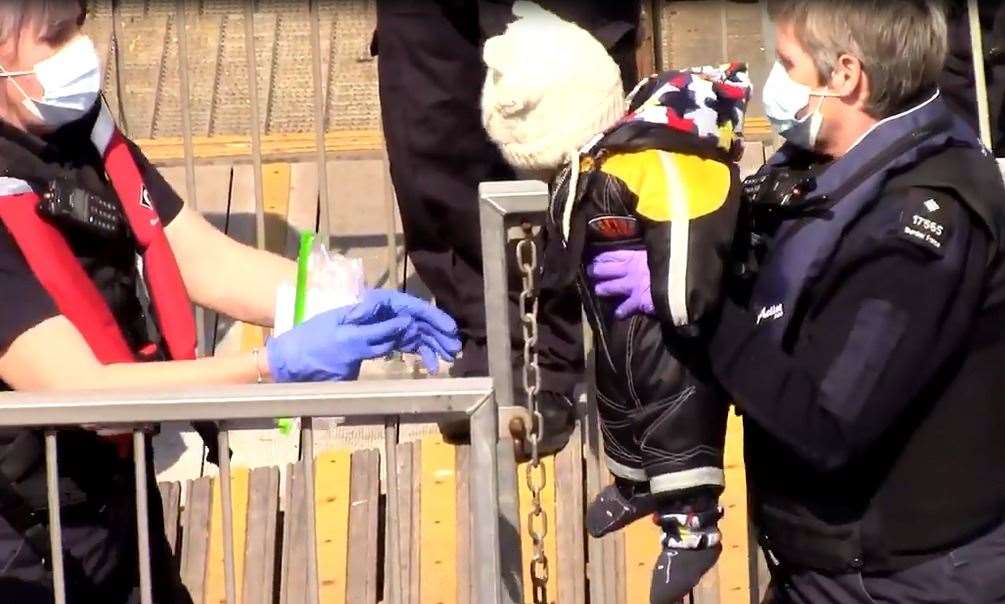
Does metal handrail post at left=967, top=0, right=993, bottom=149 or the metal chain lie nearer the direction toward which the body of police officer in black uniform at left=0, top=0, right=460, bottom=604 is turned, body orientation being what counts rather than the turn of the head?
the metal chain

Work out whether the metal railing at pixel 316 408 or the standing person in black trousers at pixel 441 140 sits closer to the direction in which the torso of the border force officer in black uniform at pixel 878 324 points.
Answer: the metal railing

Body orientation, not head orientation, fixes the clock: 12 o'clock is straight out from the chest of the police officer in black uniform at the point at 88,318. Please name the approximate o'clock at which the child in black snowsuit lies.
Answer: The child in black snowsuit is roughly at 11 o'clock from the police officer in black uniform.

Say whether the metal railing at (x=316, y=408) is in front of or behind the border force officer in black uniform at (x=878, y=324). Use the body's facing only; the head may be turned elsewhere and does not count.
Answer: in front

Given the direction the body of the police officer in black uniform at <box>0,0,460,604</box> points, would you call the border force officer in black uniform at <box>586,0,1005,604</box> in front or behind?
in front

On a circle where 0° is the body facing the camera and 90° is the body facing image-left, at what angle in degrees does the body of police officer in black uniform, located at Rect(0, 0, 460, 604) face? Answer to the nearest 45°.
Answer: approximately 315°

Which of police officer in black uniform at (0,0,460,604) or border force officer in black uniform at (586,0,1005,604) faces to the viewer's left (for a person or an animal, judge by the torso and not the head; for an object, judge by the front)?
border force officer in black uniform at (586,0,1005,604)

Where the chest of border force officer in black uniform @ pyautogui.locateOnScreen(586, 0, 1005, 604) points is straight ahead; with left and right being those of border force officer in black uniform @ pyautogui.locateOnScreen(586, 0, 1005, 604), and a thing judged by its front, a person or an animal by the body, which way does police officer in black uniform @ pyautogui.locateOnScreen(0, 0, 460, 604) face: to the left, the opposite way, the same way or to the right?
the opposite way

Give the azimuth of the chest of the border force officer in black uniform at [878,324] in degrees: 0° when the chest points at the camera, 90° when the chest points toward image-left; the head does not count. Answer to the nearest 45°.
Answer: approximately 90°

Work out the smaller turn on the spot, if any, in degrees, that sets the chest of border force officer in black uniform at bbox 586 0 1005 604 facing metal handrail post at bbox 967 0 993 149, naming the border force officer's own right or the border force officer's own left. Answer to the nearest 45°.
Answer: approximately 90° to the border force officer's own right

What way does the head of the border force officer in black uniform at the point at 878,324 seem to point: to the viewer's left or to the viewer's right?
to the viewer's left

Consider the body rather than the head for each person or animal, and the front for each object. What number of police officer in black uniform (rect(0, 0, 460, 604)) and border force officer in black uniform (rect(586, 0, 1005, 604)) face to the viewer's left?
1

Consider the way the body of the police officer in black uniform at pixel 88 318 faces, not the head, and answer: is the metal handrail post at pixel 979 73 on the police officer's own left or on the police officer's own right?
on the police officer's own left
